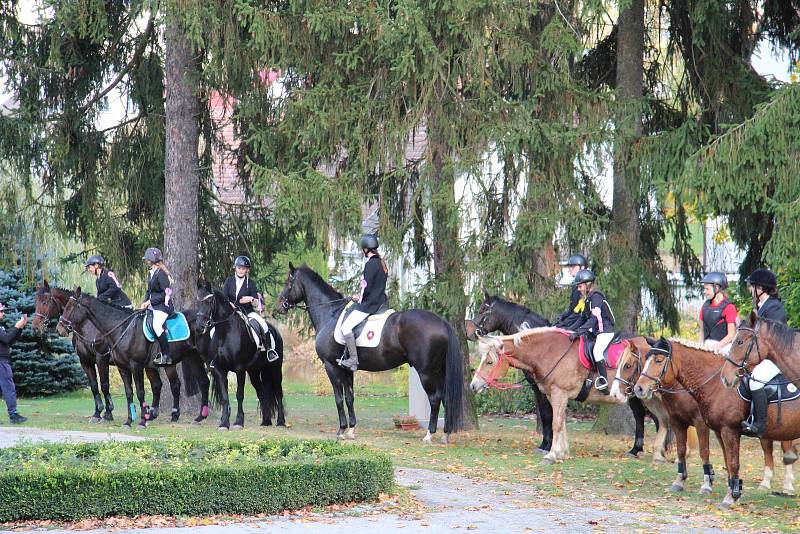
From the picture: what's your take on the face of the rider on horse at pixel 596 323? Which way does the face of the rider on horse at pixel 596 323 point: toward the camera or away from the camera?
toward the camera

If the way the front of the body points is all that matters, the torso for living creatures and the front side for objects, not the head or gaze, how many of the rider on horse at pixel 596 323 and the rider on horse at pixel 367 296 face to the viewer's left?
2

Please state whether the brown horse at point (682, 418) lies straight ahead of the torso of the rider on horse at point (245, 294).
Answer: no

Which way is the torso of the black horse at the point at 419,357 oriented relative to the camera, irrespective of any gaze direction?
to the viewer's left

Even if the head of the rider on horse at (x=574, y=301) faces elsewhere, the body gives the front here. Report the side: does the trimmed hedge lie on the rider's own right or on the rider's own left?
on the rider's own left

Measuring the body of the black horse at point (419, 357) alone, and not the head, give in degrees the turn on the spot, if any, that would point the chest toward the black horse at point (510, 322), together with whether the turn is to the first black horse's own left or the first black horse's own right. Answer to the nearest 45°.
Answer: approximately 180°

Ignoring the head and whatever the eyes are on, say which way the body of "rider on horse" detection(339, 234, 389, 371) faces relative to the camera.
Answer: to the viewer's left

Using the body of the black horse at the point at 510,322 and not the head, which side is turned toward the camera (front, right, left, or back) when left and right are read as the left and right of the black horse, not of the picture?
left

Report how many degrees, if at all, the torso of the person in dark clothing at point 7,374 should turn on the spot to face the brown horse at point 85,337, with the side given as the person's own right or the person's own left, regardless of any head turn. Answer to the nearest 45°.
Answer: approximately 45° to the person's own right

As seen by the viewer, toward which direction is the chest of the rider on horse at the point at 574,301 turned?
to the viewer's left

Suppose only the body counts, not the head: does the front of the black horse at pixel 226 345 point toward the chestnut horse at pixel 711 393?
no

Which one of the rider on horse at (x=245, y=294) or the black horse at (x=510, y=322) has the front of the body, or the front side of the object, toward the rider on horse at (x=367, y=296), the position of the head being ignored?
the black horse

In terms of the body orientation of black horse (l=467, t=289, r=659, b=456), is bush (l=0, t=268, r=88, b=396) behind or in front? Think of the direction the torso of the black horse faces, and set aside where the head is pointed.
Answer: in front

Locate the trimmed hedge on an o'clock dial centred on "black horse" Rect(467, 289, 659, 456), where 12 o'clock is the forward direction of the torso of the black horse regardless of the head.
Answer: The trimmed hedge is roughly at 10 o'clock from the black horse.

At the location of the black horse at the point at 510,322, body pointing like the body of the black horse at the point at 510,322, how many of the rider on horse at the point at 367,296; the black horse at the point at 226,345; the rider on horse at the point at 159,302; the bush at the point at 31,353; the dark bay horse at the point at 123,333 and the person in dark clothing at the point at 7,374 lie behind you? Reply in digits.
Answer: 0

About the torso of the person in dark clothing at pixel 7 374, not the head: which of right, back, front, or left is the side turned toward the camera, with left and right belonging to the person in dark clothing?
right

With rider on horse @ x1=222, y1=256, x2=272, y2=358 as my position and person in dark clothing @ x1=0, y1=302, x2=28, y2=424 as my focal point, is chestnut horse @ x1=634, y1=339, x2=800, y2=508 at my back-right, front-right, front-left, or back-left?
back-left

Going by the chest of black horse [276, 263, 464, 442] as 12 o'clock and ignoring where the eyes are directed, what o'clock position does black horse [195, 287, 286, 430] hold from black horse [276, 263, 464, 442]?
black horse [195, 287, 286, 430] is roughly at 1 o'clock from black horse [276, 263, 464, 442].

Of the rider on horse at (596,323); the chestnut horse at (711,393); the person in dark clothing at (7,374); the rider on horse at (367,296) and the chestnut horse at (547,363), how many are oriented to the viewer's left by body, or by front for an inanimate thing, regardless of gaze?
4

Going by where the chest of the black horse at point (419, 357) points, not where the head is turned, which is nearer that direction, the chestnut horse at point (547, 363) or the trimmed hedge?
the trimmed hedge
